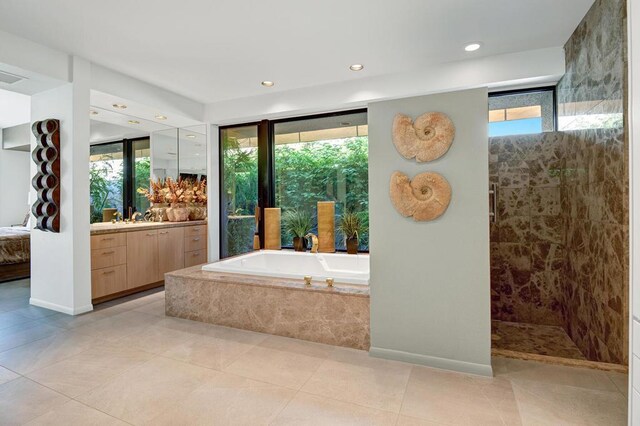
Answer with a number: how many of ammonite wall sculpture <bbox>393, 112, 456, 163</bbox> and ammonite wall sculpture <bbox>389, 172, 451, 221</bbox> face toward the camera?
2

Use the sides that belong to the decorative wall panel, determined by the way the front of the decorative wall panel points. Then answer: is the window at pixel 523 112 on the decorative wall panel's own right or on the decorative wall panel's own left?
on the decorative wall panel's own left

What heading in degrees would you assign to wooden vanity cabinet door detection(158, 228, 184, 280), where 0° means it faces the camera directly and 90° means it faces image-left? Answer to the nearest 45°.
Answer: approximately 315°

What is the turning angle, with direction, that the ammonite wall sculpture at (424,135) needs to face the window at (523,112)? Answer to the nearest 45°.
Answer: approximately 135° to its left

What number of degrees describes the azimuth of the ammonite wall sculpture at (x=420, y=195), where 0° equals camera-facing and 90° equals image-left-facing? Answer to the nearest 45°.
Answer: approximately 0°

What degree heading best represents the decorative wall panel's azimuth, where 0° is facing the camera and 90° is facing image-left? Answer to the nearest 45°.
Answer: approximately 45°

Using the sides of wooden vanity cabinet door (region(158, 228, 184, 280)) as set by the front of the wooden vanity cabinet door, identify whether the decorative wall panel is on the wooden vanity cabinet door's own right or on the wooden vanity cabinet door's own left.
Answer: on the wooden vanity cabinet door's own right

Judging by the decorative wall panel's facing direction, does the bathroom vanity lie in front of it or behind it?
behind

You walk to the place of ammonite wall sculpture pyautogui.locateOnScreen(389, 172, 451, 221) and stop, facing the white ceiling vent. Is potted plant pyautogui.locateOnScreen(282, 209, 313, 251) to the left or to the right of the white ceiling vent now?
right
